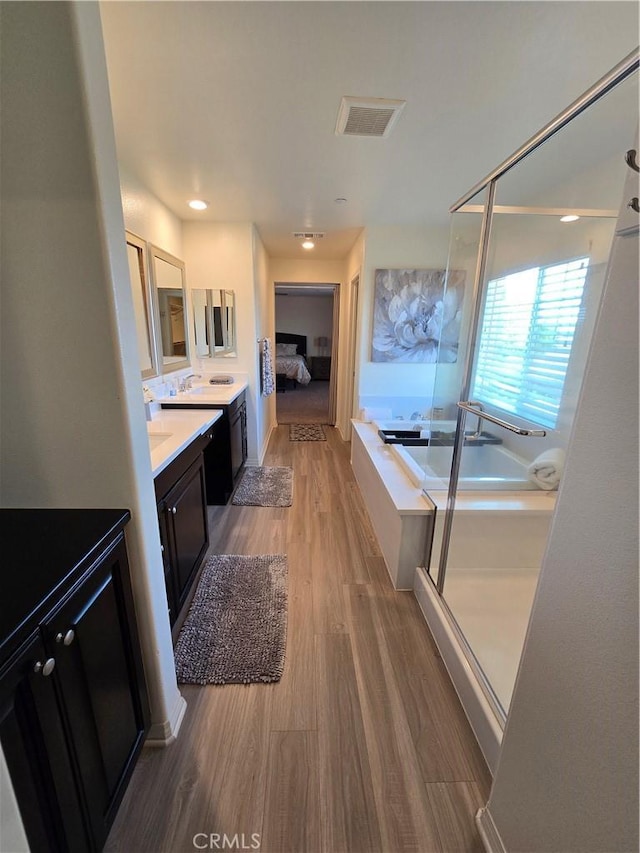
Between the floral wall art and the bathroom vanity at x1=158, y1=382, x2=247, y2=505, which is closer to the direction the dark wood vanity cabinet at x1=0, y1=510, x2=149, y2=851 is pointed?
the floral wall art

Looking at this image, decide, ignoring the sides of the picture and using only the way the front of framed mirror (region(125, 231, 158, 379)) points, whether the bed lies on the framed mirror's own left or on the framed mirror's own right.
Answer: on the framed mirror's own left

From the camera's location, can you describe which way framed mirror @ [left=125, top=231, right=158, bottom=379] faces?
facing to the right of the viewer

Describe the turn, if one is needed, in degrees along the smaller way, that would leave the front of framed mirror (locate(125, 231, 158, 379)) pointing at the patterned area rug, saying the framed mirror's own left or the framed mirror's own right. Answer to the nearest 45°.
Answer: approximately 45° to the framed mirror's own left

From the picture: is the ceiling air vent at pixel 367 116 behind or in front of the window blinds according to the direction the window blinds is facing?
in front

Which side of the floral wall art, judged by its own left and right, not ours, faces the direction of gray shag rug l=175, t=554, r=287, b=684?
front

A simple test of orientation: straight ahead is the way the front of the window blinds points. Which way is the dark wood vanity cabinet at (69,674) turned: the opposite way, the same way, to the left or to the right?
the opposite way

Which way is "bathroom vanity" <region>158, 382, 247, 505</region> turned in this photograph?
to the viewer's right

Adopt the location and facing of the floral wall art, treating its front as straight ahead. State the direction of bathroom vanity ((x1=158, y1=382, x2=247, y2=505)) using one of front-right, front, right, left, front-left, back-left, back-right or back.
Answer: front-right

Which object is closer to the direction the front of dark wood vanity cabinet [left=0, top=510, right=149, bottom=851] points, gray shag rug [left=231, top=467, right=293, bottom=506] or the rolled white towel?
the rolled white towel

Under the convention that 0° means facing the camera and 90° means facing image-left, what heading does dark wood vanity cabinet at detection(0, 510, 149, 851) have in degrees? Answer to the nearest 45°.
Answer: approximately 315°
